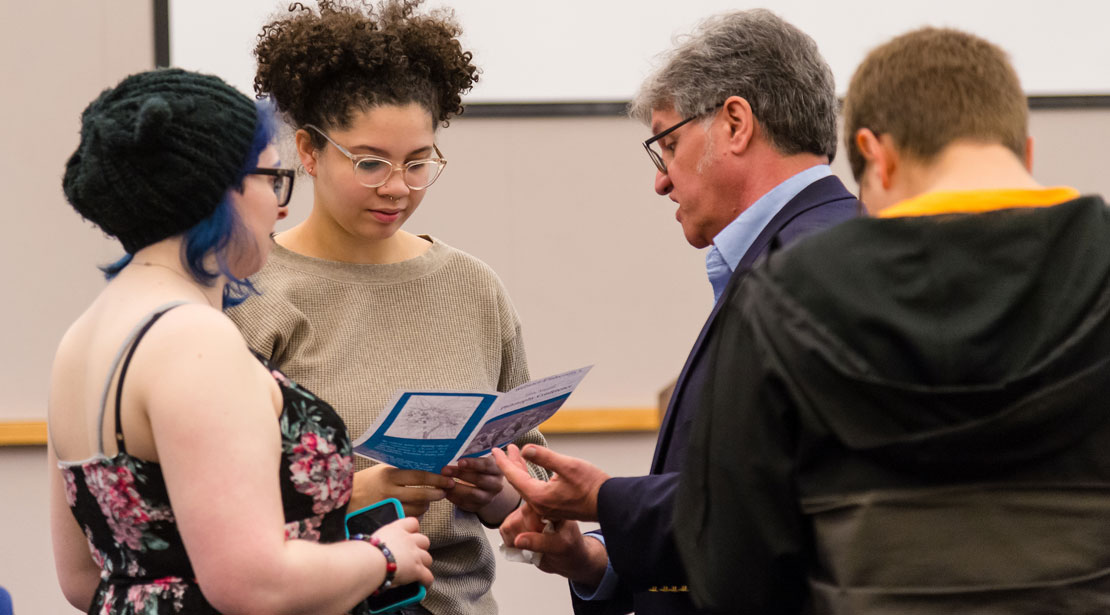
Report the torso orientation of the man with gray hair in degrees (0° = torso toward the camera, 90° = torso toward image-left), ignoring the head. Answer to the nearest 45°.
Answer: approximately 90°

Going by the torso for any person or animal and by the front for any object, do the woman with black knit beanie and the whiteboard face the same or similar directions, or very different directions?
very different directions

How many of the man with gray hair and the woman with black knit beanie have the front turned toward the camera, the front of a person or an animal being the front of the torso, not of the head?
0

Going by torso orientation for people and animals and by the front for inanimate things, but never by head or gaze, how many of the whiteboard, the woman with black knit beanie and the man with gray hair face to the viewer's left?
1

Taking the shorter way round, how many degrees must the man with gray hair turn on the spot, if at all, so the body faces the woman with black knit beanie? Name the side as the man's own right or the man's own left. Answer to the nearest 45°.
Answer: approximately 45° to the man's own left

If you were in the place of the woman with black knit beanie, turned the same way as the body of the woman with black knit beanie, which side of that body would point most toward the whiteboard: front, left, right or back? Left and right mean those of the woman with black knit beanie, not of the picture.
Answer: front

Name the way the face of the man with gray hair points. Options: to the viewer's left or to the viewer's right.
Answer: to the viewer's left

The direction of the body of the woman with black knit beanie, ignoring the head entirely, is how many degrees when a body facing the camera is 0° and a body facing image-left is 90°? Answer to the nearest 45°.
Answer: approximately 225°

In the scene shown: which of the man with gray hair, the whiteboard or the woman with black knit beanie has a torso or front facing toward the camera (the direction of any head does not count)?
the whiteboard

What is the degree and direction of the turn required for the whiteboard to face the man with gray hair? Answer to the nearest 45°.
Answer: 0° — it already faces them

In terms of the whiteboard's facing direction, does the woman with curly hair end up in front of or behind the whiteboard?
in front

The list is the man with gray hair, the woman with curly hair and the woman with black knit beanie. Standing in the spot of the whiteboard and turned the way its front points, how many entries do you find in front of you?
3

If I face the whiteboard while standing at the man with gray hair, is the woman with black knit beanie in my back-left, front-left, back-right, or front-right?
back-left

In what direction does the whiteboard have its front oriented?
toward the camera
